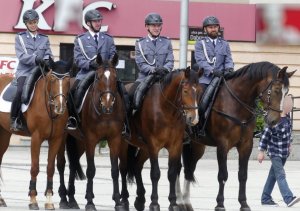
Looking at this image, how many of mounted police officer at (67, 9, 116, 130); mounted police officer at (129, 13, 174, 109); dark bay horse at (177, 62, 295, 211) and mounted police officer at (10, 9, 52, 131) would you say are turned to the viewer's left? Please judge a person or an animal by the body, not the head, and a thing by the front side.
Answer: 0

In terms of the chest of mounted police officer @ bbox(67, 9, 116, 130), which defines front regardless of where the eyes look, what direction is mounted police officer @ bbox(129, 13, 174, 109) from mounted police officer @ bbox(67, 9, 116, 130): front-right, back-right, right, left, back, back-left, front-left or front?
front-left

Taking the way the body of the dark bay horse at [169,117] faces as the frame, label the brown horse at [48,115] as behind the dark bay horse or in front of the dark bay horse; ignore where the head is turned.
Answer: behind

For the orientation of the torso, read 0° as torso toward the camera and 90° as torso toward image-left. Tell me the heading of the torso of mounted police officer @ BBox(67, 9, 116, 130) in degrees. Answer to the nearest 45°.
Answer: approximately 315°

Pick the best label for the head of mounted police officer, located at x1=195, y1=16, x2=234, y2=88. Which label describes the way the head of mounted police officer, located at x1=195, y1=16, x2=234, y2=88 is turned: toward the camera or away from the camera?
toward the camera

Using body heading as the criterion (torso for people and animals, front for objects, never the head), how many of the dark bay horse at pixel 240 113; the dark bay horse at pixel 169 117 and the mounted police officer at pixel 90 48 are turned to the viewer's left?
0

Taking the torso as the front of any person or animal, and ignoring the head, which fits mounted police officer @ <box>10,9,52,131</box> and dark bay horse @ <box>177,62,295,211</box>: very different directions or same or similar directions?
same or similar directions

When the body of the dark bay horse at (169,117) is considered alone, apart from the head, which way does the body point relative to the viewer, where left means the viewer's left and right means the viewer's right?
facing the viewer and to the right of the viewer

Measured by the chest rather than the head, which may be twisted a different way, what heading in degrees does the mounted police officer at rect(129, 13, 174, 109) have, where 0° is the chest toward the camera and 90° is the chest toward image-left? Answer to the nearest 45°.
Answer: approximately 315°

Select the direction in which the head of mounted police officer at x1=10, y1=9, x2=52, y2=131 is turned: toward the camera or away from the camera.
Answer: toward the camera

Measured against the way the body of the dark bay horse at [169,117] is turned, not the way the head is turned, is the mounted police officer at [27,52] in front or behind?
behind
